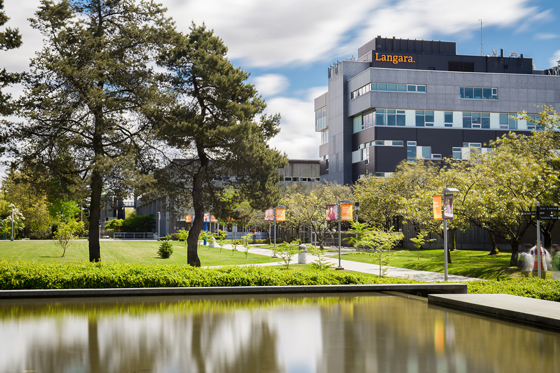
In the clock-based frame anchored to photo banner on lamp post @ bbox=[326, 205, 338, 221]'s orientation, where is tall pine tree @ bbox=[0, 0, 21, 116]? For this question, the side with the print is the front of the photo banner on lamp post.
The tall pine tree is roughly at 2 o'clock from the photo banner on lamp post.

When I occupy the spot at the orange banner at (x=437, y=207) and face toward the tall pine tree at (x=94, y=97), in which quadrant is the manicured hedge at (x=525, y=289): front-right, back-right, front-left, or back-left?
back-left

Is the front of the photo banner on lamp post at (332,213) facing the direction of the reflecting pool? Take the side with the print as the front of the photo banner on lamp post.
yes

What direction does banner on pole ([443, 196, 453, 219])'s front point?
toward the camera

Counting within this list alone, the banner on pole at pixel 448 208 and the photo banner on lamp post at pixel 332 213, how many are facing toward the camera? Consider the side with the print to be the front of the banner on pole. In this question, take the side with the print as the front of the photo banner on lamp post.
2

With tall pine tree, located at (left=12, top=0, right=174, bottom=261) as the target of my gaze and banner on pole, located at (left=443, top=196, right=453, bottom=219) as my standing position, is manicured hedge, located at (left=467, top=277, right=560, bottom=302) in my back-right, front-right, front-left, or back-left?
back-left

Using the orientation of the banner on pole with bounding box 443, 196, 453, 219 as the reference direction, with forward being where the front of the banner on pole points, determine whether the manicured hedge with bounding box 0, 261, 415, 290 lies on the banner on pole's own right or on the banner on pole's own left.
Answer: on the banner on pole's own right

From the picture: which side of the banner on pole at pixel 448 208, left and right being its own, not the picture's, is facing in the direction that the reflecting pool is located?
front

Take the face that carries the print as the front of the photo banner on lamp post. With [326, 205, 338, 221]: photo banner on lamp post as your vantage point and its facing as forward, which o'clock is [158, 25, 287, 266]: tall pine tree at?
The tall pine tree is roughly at 2 o'clock from the photo banner on lamp post.

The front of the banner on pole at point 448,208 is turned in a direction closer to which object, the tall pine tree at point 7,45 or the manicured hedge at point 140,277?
the manicured hedge

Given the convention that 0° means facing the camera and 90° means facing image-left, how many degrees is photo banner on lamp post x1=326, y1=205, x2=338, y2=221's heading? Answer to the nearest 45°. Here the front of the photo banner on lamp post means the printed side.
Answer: approximately 0°

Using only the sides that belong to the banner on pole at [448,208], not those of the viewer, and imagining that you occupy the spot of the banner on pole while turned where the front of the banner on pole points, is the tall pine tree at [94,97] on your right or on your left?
on your right
